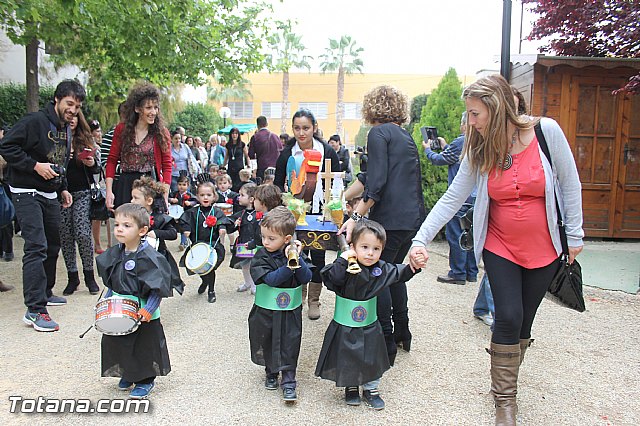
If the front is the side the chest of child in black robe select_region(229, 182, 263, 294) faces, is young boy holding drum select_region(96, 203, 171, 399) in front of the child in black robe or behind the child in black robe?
in front

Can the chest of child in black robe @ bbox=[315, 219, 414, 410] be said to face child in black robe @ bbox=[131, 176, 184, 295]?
no

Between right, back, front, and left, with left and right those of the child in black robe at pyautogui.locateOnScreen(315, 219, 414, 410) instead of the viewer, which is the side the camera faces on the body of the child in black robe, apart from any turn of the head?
front

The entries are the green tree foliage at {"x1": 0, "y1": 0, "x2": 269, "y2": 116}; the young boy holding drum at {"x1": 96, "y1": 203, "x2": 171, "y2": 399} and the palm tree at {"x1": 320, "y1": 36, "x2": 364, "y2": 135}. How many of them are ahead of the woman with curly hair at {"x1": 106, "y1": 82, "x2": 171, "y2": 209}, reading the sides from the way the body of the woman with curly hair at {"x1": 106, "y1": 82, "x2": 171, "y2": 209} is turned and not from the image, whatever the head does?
1

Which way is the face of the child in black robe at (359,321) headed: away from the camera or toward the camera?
toward the camera

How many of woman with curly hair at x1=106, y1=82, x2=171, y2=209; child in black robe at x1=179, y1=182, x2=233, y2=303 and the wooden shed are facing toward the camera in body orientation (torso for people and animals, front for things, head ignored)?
3

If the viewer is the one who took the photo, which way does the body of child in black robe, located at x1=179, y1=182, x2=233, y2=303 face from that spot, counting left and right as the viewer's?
facing the viewer

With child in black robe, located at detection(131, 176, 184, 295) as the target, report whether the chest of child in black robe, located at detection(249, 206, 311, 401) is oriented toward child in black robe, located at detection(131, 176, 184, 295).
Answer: no

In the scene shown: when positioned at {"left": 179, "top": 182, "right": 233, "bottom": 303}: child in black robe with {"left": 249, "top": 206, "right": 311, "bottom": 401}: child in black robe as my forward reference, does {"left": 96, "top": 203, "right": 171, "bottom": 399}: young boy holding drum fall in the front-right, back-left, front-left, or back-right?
front-right

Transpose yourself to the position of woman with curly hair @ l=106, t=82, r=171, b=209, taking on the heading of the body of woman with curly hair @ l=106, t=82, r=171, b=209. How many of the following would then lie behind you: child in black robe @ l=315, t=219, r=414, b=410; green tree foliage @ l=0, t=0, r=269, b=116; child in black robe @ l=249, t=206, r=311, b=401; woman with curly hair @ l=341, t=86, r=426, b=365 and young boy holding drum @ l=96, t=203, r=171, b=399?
1

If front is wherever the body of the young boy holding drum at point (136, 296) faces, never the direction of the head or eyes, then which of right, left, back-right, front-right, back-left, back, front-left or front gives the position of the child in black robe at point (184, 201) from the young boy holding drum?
back-right

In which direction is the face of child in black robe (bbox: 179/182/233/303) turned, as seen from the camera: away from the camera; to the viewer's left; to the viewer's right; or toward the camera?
toward the camera

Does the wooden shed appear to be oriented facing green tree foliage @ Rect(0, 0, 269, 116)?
no
